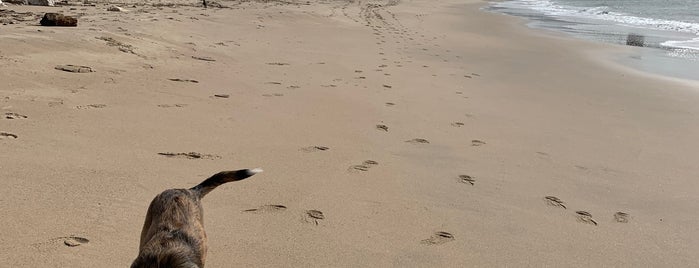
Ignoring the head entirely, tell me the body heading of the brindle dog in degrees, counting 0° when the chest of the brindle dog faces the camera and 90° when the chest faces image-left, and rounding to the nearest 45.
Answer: approximately 0°

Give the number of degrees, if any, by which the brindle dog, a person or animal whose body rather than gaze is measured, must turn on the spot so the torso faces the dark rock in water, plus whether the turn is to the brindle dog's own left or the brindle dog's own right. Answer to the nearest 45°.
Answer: approximately 135° to the brindle dog's own left

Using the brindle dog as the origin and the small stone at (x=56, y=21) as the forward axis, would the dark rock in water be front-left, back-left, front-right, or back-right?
front-right

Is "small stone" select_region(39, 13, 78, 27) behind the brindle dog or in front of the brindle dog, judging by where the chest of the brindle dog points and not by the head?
behind

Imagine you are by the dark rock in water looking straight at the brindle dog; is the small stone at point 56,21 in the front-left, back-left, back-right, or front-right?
front-right
